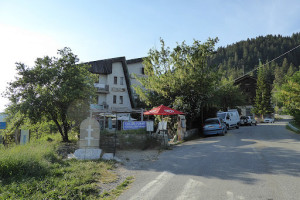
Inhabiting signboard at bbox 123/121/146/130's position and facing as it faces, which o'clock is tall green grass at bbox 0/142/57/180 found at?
The tall green grass is roughly at 1 o'clock from the signboard.

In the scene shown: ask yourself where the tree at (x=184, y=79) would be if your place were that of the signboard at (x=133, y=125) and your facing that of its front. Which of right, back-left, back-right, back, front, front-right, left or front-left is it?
back-left

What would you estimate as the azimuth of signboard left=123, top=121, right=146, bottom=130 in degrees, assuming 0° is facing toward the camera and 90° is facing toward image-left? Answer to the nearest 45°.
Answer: approximately 0°

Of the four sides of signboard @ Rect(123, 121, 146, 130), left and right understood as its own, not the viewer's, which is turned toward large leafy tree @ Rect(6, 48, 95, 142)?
right

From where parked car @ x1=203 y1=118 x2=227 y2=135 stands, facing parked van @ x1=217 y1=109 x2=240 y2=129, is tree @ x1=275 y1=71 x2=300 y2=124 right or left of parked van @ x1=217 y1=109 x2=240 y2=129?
right

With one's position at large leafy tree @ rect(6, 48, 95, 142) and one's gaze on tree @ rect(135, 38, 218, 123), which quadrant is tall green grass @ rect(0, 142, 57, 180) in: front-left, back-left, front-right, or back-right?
back-right
